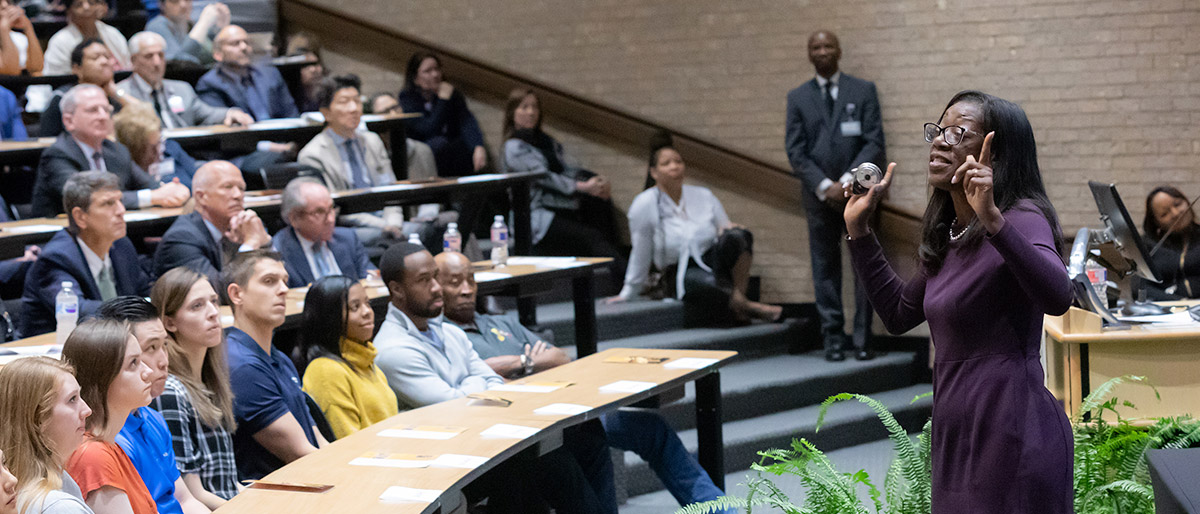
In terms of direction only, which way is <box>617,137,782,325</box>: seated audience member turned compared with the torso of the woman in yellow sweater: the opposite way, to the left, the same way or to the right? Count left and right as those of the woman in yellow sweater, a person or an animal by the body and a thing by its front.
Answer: the same way

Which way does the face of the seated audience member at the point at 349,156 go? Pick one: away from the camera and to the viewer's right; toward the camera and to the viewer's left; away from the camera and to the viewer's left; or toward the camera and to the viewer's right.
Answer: toward the camera and to the viewer's right

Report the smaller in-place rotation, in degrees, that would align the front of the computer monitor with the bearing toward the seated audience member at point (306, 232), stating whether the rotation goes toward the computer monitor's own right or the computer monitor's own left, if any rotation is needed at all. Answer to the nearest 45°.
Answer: approximately 180°

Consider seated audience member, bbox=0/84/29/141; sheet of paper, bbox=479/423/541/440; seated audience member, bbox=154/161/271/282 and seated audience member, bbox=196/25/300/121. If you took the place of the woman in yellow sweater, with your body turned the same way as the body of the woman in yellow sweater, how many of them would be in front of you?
1

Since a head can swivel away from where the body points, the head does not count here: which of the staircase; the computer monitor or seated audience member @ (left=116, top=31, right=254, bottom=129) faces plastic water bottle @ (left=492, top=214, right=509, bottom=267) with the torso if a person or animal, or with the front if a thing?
the seated audience member

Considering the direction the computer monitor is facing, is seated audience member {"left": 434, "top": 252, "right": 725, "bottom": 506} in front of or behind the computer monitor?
behind

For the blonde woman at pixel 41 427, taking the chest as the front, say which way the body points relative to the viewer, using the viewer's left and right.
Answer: facing to the right of the viewer

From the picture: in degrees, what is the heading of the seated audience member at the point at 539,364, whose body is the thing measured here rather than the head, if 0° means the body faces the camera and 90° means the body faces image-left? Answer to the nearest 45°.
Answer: approximately 315°

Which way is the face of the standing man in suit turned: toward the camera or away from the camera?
toward the camera

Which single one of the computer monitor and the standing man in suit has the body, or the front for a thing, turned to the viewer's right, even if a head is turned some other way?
the computer monitor

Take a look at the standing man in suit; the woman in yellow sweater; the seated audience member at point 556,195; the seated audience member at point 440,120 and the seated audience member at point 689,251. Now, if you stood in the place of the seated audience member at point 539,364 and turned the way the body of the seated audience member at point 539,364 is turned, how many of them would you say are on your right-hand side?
1

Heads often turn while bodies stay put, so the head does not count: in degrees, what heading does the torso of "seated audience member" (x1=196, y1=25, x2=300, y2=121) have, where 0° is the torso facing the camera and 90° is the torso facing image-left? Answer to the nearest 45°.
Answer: approximately 315°

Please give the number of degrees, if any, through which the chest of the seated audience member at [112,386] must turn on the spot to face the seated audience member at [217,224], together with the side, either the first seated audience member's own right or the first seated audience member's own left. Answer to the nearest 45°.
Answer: approximately 90° to the first seated audience member's own left

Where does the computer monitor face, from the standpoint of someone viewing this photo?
facing to the right of the viewer

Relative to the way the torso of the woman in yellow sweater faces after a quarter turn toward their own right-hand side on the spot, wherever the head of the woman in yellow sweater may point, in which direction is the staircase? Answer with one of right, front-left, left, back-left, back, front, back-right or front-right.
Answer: back

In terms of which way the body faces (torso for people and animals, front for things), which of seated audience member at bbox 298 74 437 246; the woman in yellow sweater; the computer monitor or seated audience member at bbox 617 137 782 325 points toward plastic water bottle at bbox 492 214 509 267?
seated audience member at bbox 298 74 437 246

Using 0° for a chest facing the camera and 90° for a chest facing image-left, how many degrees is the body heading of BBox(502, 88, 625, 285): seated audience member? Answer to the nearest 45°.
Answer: approximately 315°
